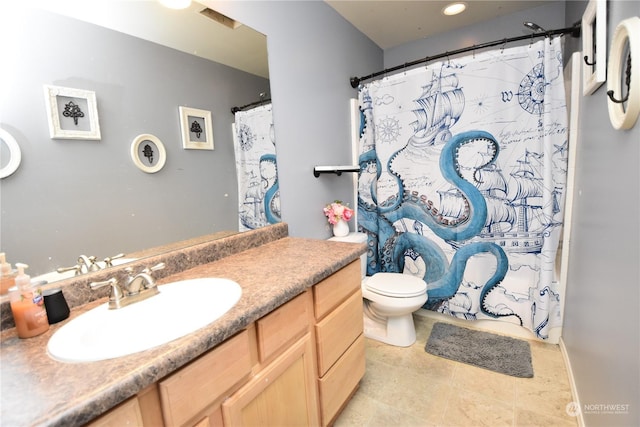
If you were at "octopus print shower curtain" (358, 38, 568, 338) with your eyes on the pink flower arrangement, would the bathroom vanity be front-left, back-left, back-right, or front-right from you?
front-left

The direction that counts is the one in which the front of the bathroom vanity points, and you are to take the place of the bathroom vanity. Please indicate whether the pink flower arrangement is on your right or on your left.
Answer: on your left

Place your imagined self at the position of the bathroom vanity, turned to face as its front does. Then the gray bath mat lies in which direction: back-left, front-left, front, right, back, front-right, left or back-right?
front-left

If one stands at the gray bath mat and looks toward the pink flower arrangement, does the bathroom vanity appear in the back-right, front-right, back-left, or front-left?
front-left

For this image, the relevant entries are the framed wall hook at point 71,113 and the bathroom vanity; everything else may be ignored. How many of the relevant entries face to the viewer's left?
0

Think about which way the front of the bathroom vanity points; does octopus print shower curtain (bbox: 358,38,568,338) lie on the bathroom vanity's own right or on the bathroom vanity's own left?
on the bathroom vanity's own left

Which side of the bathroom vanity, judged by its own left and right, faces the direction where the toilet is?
left

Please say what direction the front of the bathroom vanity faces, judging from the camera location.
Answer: facing the viewer and to the right of the viewer
